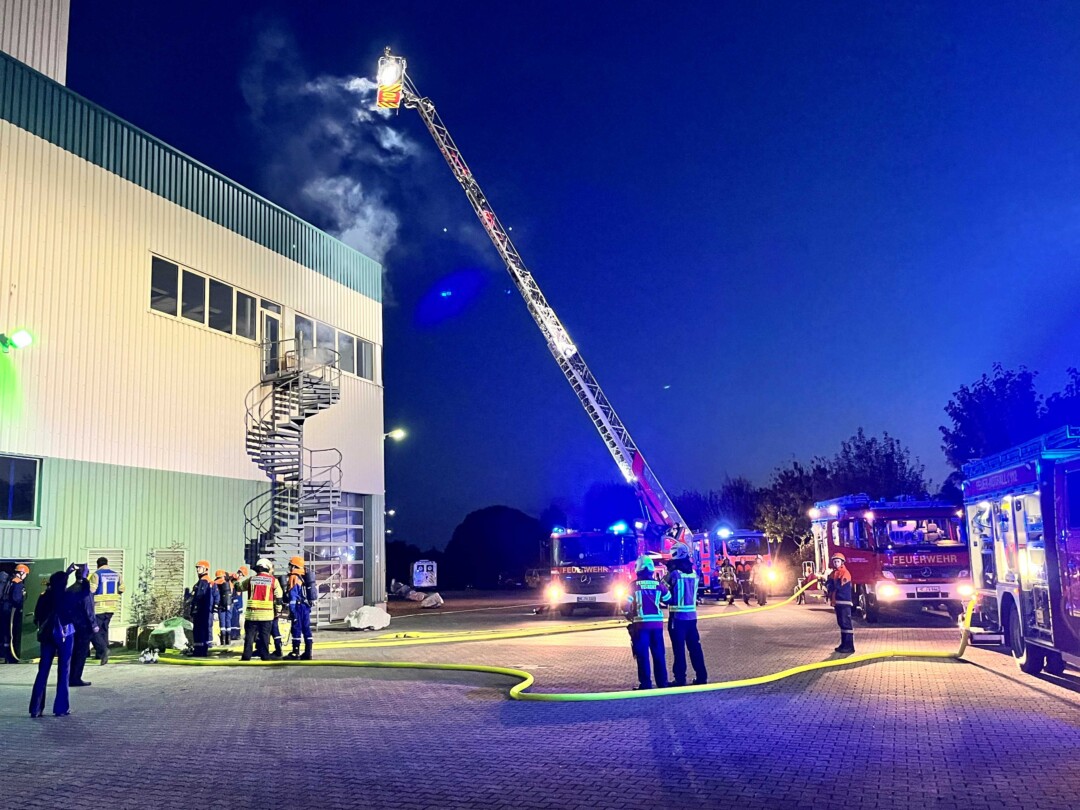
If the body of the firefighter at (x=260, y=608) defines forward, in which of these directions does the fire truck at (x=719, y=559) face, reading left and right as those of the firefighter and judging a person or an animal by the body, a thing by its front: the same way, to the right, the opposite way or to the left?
the opposite way

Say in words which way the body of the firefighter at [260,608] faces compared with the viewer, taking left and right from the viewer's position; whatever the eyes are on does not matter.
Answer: facing away from the viewer

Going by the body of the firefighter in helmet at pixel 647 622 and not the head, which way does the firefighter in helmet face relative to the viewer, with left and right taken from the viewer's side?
facing away from the viewer

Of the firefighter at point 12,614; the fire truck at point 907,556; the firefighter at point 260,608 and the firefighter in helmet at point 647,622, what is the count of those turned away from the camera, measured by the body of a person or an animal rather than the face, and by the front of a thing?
2

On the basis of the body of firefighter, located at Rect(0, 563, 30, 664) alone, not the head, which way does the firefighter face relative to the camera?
to the viewer's right

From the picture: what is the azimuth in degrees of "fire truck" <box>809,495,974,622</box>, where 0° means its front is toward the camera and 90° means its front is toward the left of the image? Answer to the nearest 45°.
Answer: approximately 315°

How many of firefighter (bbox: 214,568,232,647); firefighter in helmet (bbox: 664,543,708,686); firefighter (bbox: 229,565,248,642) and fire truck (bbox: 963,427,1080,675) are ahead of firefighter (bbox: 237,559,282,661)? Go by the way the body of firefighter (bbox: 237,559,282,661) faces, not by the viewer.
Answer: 2

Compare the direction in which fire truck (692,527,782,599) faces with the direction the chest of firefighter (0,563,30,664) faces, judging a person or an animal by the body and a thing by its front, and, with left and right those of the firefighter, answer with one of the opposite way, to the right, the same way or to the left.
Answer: to the right

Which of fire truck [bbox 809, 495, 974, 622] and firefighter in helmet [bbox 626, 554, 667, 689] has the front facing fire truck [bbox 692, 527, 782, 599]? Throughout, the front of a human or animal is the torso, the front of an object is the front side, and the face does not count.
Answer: the firefighter in helmet

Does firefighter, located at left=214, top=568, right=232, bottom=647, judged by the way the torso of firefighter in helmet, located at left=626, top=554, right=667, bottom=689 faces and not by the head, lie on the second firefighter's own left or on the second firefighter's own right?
on the second firefighter's own left
